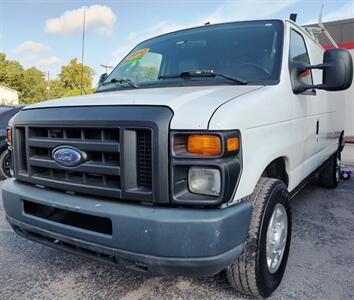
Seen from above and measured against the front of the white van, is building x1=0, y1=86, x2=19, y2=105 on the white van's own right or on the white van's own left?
on the white van's own right

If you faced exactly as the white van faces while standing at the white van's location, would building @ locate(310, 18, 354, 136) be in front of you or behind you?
behind

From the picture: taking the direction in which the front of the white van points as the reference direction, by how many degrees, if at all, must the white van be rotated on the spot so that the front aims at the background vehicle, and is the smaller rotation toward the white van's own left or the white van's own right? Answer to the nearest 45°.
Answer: approximately 90° to the white van's own right

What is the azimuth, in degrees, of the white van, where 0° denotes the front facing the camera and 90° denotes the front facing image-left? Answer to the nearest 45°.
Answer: approximately 45°
